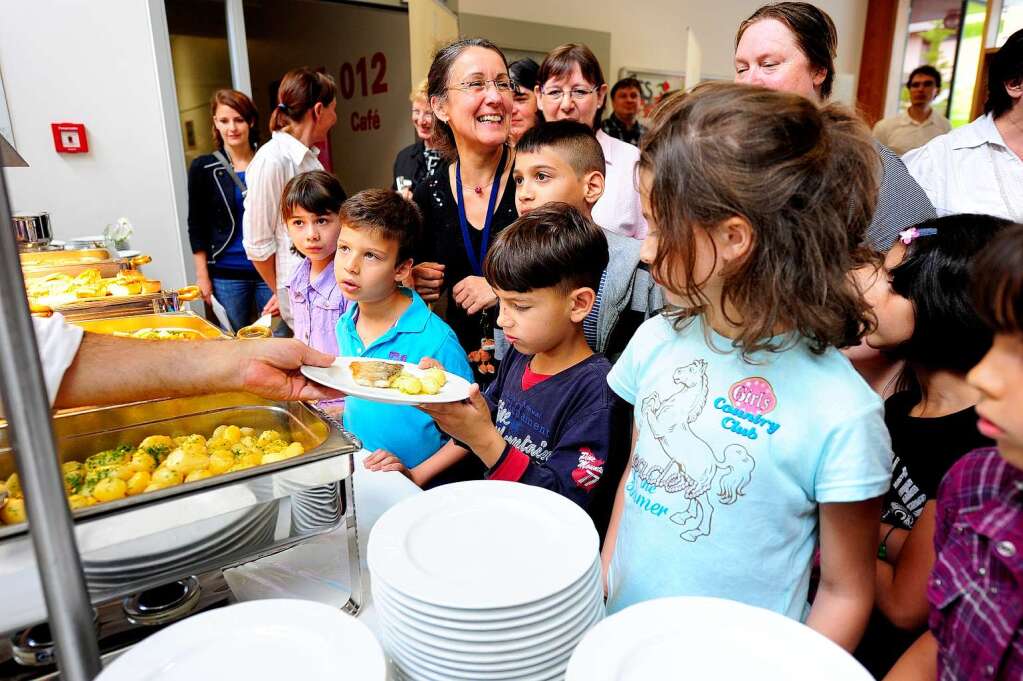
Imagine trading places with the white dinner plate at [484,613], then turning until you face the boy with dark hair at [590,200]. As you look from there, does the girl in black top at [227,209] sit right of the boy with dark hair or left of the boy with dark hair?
left

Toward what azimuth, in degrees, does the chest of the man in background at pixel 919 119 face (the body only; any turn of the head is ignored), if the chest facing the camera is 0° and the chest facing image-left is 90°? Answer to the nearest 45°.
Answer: approximately 0°

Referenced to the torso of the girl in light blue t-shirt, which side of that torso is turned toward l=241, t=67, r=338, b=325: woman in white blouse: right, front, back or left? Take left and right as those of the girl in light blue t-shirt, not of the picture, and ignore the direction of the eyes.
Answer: right

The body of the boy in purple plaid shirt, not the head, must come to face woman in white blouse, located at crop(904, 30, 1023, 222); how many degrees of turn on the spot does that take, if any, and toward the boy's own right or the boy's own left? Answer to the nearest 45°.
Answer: approximately 135° to the boy's own right

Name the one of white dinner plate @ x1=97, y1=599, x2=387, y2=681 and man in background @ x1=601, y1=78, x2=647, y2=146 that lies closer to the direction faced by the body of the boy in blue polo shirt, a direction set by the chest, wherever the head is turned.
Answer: the white dinner plate

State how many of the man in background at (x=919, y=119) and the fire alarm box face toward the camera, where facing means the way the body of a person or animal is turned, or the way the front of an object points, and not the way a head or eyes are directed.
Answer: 2

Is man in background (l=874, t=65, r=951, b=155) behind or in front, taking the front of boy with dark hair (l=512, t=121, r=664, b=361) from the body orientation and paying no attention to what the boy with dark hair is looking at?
behind
